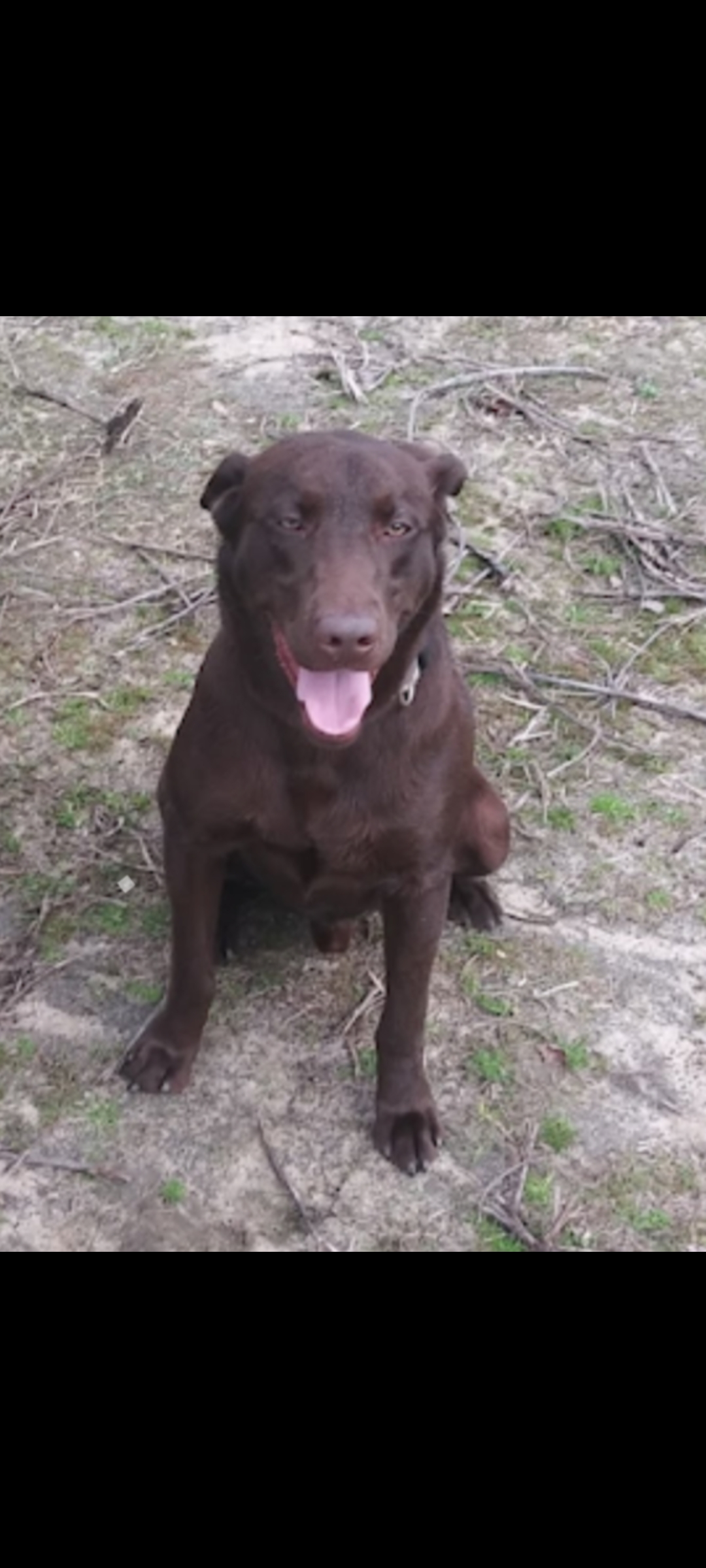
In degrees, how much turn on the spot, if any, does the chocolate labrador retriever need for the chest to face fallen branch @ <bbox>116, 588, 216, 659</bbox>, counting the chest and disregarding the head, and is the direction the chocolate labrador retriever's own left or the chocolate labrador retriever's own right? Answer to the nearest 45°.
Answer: approximately 180°

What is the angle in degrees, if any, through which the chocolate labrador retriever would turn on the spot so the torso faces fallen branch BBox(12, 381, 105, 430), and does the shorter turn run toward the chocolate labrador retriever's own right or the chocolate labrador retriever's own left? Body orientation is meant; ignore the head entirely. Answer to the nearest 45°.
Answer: approximately 180°

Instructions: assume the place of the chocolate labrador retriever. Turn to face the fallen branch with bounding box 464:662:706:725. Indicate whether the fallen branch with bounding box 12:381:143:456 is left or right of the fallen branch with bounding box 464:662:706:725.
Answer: left

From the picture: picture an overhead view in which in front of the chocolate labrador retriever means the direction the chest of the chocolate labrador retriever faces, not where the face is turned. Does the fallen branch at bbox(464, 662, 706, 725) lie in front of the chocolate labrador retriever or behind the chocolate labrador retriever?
behind

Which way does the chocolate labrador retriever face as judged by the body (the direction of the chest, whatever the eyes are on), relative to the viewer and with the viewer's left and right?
facing the viewer

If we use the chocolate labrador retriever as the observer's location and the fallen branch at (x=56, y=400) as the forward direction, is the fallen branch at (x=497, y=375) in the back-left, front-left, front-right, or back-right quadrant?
front-right

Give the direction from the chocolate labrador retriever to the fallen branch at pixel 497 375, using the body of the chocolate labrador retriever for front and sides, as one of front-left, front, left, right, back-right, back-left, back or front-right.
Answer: back
